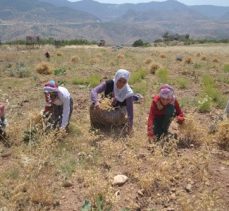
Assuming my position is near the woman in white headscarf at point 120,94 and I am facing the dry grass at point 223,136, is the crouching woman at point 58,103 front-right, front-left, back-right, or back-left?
back-right

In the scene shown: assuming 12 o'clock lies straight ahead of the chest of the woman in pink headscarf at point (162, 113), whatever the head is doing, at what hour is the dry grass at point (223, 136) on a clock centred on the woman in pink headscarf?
The dry grass is roughly at 9 o'clock from the woman in pink headscarf.

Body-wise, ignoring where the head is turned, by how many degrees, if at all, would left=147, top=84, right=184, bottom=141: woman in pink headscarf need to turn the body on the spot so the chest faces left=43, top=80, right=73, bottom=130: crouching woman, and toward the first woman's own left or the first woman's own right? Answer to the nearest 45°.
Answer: approximately 90° to the first woman's own right

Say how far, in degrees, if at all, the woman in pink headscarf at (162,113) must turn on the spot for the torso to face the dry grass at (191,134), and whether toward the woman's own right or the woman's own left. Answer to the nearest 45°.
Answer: approximately 90° to the woman's own left

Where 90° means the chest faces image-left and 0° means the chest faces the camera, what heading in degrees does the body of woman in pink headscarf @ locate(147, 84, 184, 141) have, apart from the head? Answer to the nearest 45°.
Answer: approximately 0°
